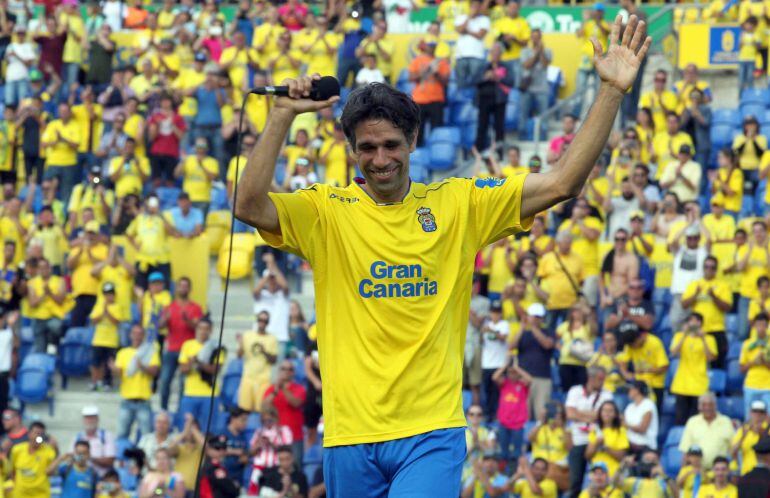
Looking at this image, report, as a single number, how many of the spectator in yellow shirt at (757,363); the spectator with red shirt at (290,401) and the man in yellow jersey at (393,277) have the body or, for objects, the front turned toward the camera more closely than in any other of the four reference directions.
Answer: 3

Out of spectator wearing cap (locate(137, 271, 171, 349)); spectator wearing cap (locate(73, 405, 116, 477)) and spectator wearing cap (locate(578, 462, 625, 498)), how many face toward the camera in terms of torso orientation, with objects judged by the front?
3

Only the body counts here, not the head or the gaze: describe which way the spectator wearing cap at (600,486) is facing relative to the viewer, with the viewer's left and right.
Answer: facing the viewer

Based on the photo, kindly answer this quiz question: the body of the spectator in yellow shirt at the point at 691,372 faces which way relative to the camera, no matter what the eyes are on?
toward the camera

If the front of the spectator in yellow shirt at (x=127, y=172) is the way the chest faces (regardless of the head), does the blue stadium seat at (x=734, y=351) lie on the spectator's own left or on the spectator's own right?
on the spectator's own left

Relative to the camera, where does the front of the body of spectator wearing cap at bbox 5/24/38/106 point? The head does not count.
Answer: toward the camera

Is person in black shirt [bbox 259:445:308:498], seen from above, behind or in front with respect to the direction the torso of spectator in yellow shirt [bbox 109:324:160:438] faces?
in front
